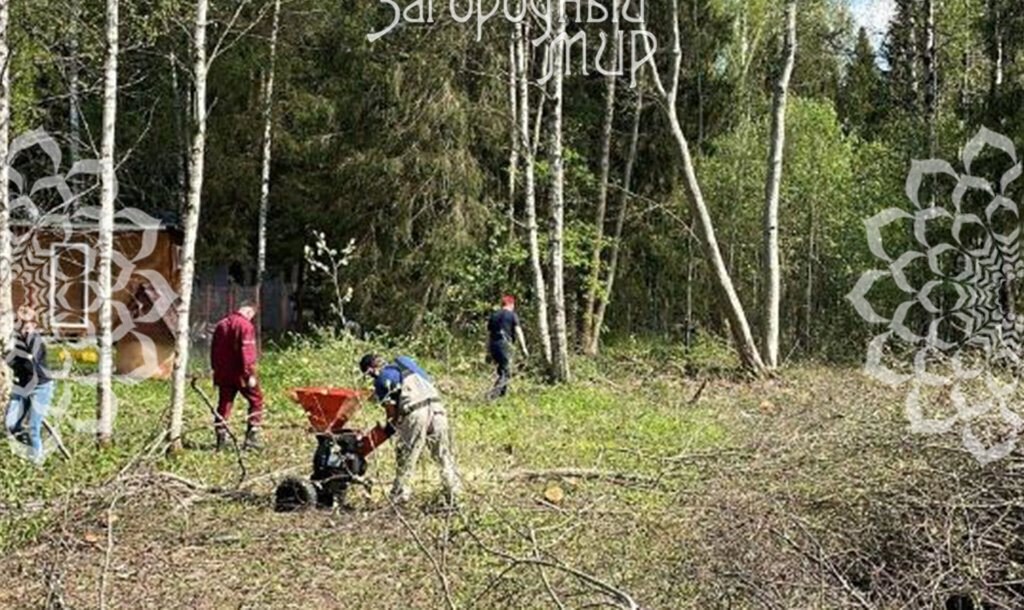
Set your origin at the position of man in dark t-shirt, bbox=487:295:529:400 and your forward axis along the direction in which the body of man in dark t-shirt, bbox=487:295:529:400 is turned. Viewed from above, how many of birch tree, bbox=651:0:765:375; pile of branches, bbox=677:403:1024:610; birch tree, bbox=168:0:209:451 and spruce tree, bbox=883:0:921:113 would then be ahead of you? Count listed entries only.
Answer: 2

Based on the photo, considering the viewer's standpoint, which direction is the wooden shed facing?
facing the viewer

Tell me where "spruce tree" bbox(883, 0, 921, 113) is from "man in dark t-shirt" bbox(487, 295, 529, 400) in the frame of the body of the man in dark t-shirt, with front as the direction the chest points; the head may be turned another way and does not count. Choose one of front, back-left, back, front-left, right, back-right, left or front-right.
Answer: front

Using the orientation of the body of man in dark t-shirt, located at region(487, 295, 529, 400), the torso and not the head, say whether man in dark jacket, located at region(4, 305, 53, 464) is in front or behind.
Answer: behind

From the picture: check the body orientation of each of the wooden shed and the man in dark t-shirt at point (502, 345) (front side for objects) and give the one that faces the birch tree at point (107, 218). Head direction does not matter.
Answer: the wooden shed

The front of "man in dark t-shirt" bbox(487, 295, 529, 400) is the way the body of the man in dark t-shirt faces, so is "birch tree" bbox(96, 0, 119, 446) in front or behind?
behind

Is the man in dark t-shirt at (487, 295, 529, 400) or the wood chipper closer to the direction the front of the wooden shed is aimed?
the wood chipper

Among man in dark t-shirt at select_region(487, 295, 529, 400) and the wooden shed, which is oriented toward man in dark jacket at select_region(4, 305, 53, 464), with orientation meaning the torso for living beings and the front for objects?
the wooden shed

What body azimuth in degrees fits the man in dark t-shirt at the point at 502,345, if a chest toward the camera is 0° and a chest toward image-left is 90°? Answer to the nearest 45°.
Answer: approximately 225°

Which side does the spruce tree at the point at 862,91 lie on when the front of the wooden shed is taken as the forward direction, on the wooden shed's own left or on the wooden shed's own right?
on the wooden shed's own left

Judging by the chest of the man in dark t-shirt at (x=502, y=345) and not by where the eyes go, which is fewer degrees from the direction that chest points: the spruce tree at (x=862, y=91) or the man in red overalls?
the spruce tree
